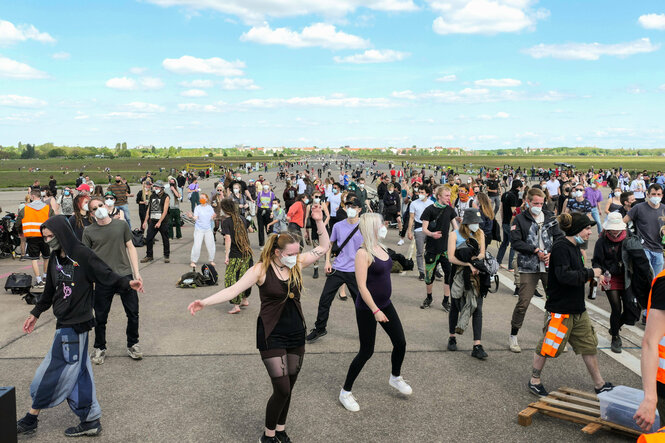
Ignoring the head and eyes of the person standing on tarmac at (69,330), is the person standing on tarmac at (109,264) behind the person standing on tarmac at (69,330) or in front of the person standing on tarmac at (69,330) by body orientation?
behind

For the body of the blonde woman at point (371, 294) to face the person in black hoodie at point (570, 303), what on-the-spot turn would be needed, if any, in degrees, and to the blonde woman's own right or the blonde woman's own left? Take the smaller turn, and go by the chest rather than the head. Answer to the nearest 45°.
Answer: approximately 45° to the blonde woman's own left

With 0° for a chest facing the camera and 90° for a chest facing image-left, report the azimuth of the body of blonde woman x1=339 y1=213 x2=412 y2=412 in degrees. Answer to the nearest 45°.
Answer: approximately 315°

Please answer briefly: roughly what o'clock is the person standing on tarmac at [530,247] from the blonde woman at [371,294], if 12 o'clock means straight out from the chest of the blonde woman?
The person standing on tarmac is roughly at 9 o'clock from the blonde woman.

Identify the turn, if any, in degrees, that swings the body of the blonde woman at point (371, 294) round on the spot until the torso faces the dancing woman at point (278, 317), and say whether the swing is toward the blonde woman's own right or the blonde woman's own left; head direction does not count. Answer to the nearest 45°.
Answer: approximately 90° to the blonde woman's own right
